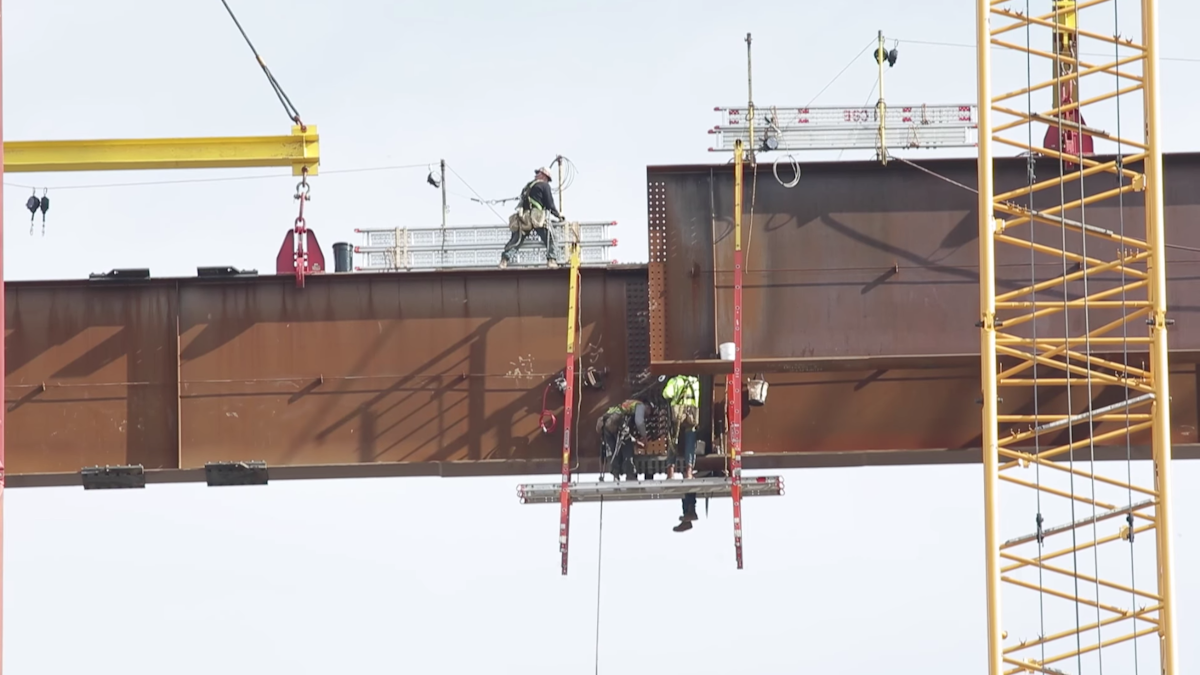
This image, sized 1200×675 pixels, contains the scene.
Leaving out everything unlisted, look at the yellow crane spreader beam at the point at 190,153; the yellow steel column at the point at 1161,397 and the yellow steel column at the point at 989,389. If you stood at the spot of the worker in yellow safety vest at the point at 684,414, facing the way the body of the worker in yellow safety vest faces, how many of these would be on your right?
2

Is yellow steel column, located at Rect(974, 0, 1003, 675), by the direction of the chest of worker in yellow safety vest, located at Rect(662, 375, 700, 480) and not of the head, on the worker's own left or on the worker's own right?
on the worker's own right

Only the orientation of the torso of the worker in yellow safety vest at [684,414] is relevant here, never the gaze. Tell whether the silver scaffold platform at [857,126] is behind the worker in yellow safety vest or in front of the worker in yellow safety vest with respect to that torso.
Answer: in front

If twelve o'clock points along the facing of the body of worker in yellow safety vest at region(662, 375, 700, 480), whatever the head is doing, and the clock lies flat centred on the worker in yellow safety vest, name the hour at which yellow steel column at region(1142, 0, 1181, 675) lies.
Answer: The yellow steel column is roughly at 3 o'clock from the worker in yellow safety vest.

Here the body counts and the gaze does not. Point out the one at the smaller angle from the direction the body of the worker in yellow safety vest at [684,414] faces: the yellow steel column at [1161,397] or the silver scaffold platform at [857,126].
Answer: the silver scaffold platform

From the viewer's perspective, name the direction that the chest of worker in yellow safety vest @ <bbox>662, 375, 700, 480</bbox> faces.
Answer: away from the camera

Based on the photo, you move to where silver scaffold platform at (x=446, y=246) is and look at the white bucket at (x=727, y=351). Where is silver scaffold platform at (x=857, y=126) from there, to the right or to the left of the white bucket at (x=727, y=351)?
left

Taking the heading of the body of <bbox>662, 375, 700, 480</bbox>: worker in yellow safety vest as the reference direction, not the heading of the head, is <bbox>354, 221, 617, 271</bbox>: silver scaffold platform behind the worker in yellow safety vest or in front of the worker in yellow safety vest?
in front
